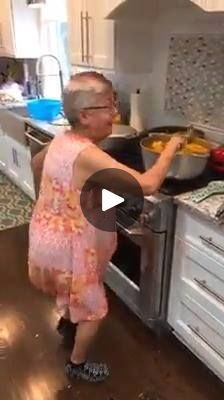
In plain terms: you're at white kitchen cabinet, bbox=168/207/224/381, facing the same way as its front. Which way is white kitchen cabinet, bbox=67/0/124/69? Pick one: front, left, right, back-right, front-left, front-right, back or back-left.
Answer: right

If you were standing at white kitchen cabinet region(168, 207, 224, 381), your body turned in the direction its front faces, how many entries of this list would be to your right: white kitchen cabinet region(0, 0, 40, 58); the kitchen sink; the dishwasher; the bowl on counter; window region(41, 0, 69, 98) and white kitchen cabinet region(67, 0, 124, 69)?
6

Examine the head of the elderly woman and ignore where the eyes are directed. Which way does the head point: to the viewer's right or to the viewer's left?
to the viewer's right

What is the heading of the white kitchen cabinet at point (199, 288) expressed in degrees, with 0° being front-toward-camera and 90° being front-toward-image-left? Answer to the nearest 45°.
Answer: approximately 45°
